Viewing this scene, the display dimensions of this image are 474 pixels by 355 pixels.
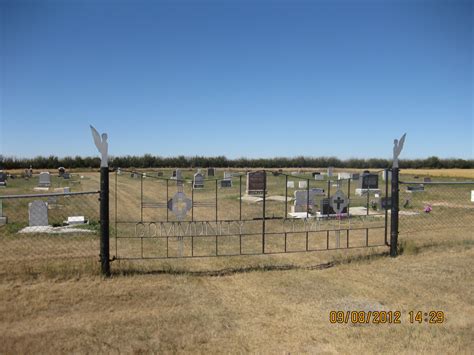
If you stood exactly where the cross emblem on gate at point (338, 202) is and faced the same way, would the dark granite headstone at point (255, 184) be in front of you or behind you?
behind

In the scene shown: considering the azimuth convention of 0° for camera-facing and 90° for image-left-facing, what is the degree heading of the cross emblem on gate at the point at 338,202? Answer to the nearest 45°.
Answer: approximately 0°

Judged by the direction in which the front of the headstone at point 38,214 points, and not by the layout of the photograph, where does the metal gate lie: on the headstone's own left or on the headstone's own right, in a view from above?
on the headstone's own left

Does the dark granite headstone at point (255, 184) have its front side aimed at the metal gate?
yes

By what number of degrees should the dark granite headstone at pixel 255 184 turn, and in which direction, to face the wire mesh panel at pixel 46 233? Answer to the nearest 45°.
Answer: approximately 45° to its right

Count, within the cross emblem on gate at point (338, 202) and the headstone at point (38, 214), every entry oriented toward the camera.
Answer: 2

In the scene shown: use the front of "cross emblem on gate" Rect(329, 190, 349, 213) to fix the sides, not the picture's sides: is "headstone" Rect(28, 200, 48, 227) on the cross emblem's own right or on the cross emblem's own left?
on the cross emblem's own right
